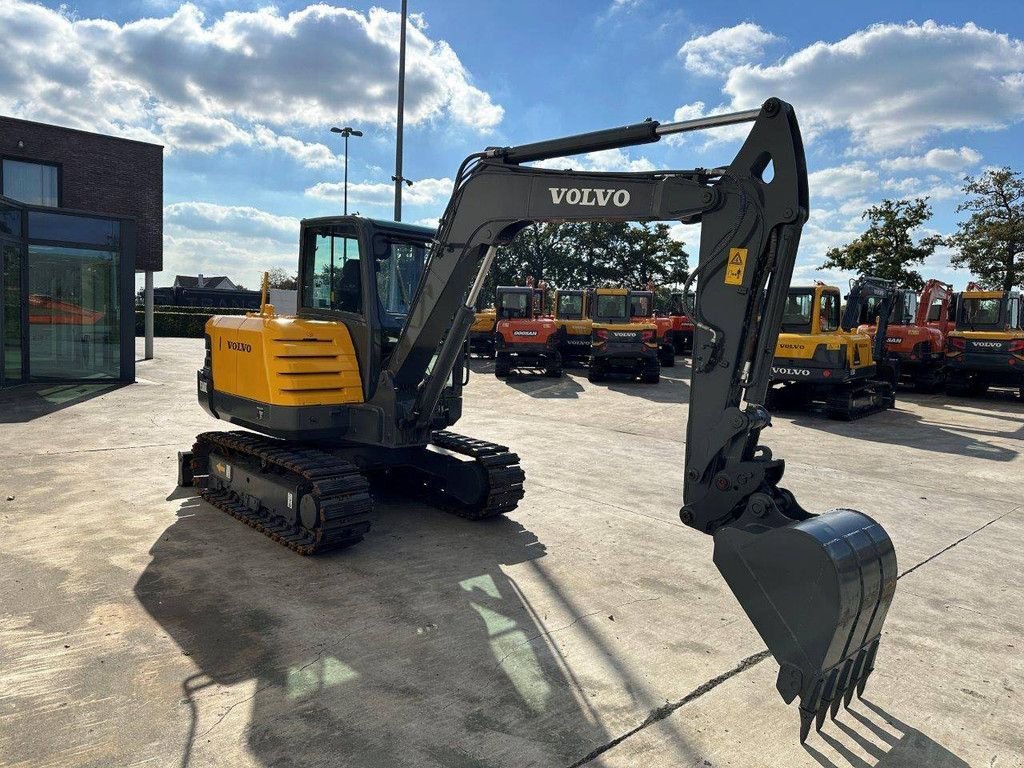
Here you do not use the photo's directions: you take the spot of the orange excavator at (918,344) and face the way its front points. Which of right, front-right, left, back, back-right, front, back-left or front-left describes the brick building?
back

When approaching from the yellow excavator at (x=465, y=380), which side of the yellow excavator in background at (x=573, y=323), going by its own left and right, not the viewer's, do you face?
back

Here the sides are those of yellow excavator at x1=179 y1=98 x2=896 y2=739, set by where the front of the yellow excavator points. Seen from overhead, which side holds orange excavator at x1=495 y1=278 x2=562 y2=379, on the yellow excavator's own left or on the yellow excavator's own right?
on the yellow excavator's own left

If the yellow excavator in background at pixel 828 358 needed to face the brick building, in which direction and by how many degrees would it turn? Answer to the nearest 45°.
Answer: approximately 135° to its left

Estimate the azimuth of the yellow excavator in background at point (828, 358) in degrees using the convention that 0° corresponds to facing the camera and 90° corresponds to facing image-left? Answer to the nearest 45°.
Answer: approximately 225°

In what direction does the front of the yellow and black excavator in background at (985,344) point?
away from the camera

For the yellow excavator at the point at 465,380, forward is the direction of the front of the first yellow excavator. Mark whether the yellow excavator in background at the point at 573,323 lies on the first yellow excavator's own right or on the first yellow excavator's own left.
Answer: on the first yellow excavator's own left

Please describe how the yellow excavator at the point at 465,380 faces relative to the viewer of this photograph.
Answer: facing the viewer and to the right of the viewer

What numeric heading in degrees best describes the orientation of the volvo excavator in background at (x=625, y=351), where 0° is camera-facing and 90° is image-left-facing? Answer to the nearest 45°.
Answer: approximately 180°

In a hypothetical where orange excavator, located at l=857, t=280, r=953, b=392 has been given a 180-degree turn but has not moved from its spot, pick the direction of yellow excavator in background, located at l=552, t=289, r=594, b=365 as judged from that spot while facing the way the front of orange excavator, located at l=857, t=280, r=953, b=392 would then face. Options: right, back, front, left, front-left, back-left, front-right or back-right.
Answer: front-right

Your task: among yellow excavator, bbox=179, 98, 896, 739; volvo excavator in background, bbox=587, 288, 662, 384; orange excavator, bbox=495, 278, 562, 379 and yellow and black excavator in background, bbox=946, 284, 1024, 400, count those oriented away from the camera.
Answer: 3

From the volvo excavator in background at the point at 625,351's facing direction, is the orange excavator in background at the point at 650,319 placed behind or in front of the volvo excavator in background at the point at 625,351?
in front

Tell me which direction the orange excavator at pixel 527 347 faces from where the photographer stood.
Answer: facing away from the viewer

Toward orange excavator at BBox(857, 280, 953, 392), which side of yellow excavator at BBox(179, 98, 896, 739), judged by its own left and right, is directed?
left

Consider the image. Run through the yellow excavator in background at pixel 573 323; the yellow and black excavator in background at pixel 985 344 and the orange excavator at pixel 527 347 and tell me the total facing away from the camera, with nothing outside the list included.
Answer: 3

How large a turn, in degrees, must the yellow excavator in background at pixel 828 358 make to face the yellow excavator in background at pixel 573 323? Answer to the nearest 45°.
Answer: approximately 90° to its left

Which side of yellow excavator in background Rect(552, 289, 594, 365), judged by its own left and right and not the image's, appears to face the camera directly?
back
